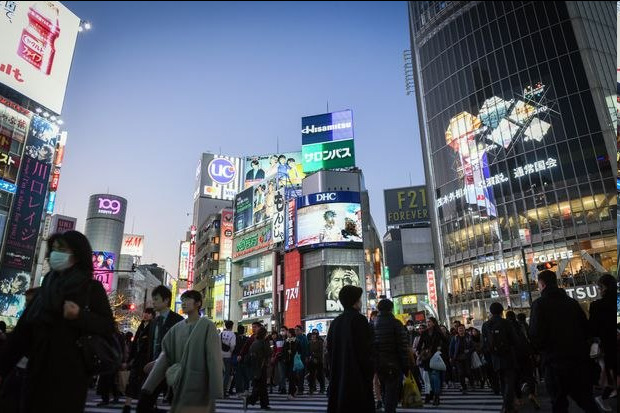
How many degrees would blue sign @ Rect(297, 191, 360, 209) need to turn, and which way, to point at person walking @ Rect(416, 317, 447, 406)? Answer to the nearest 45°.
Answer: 0° — it already faces them

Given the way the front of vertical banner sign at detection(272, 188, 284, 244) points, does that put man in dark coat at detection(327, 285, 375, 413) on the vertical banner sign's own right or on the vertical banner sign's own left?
on the vertical banner sign's own left

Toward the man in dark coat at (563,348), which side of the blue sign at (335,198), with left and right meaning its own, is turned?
front

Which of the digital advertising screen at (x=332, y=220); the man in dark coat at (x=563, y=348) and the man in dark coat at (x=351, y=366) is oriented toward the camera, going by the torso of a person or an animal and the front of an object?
the digital advertising screen

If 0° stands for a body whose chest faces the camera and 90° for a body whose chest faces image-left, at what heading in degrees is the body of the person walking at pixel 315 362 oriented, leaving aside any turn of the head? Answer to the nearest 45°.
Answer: approximately 0°

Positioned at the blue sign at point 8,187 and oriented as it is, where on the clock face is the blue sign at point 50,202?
the blue sign at point 50,202 is roughly at 9 o'clock from the blue sign at point 8,187.

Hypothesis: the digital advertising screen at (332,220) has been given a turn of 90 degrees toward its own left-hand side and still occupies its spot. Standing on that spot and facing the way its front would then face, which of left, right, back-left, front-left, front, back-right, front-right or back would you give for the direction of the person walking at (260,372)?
right

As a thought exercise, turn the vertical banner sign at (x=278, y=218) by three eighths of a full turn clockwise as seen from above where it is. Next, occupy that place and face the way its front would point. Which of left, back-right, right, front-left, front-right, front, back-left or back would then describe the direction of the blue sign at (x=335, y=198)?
back-right

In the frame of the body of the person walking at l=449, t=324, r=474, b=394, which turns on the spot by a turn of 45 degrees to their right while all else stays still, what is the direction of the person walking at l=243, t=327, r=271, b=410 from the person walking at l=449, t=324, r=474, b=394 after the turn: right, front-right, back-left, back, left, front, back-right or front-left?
front
